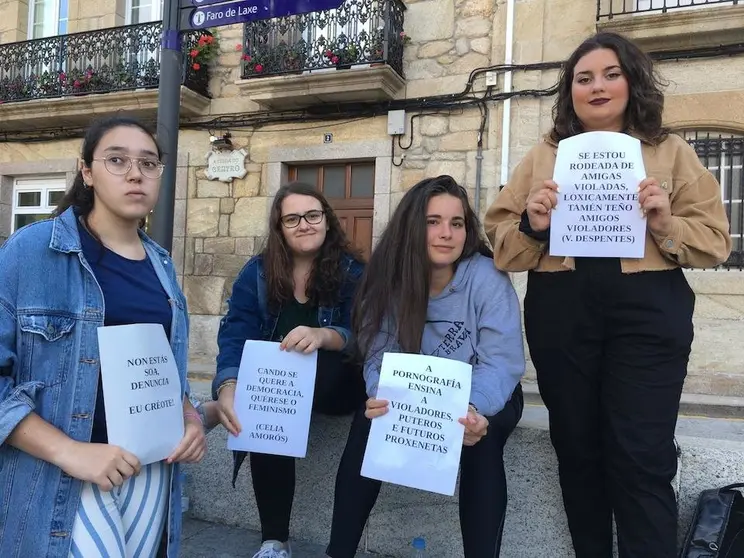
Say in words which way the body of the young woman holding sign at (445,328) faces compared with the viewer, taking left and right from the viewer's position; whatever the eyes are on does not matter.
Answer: facing the viewer

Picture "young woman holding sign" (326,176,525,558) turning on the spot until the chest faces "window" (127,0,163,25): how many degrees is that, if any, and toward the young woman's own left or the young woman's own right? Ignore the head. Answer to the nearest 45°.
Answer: approximately 135° to the young woman's own right

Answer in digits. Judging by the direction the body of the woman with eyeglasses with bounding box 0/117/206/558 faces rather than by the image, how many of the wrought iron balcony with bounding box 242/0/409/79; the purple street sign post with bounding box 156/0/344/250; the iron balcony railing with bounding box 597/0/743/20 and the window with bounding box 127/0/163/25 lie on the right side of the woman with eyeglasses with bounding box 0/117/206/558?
0

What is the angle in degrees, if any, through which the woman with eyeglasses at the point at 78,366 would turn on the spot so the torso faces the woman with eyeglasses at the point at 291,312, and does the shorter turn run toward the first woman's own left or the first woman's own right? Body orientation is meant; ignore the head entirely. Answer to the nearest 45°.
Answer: approximately 90° to the first woman's own left

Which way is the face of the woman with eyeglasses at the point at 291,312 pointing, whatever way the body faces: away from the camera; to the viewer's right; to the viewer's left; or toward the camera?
toward the camera

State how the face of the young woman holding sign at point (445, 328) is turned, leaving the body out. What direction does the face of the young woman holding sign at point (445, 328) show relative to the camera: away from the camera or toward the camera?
toward the camera

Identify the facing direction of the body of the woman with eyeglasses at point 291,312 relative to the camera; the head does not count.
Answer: toward the camera

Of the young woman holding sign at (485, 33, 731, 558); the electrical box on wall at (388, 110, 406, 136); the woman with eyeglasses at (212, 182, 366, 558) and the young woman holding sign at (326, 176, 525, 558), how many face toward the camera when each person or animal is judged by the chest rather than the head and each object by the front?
4

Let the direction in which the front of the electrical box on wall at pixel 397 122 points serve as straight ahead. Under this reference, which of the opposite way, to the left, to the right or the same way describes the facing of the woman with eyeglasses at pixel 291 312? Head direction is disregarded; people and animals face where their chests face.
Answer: the same way

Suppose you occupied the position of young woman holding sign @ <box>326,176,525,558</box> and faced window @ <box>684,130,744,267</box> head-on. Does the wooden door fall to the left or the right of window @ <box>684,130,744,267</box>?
left

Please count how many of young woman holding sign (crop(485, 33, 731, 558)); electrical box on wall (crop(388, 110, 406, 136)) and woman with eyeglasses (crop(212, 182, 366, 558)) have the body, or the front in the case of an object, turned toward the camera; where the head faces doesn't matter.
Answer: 3

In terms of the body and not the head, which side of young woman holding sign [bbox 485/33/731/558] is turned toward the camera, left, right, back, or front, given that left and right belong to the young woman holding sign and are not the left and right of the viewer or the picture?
front

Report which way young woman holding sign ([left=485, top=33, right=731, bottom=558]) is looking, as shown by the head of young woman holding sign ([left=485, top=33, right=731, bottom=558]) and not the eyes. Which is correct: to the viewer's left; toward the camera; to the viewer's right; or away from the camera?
toward the camera

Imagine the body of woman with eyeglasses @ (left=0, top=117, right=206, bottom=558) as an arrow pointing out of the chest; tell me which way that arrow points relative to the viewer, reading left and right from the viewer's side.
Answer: facing the viewer and to the right of the viewer

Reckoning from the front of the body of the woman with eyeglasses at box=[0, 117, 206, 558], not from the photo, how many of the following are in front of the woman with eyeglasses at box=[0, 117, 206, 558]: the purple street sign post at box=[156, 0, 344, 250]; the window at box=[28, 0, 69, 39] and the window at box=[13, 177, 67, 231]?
0
